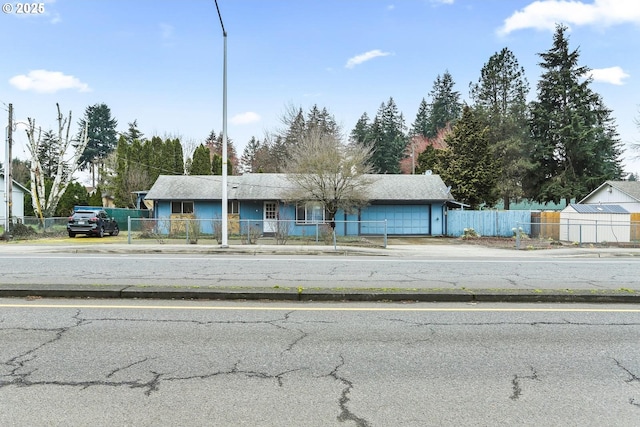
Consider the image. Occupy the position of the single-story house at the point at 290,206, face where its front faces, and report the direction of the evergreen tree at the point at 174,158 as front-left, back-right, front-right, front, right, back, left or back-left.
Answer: back-right

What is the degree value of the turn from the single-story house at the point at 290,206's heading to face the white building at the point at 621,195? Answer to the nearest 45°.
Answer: approximately 90° to its left

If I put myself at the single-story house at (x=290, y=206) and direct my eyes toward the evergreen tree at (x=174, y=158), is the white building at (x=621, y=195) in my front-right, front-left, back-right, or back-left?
back-right

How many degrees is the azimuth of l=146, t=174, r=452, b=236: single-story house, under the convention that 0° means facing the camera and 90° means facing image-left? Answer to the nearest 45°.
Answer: approximately 0°

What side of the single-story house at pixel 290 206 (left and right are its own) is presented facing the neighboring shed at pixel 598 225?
left

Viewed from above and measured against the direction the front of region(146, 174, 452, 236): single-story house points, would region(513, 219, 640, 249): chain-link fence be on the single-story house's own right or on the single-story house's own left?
on the single-story house's own left

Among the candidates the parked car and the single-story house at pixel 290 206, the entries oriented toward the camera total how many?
1

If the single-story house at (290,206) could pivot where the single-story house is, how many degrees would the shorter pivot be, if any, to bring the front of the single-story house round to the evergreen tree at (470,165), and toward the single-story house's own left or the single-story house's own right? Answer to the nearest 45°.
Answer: approximately 135° to the single-story house's own left
